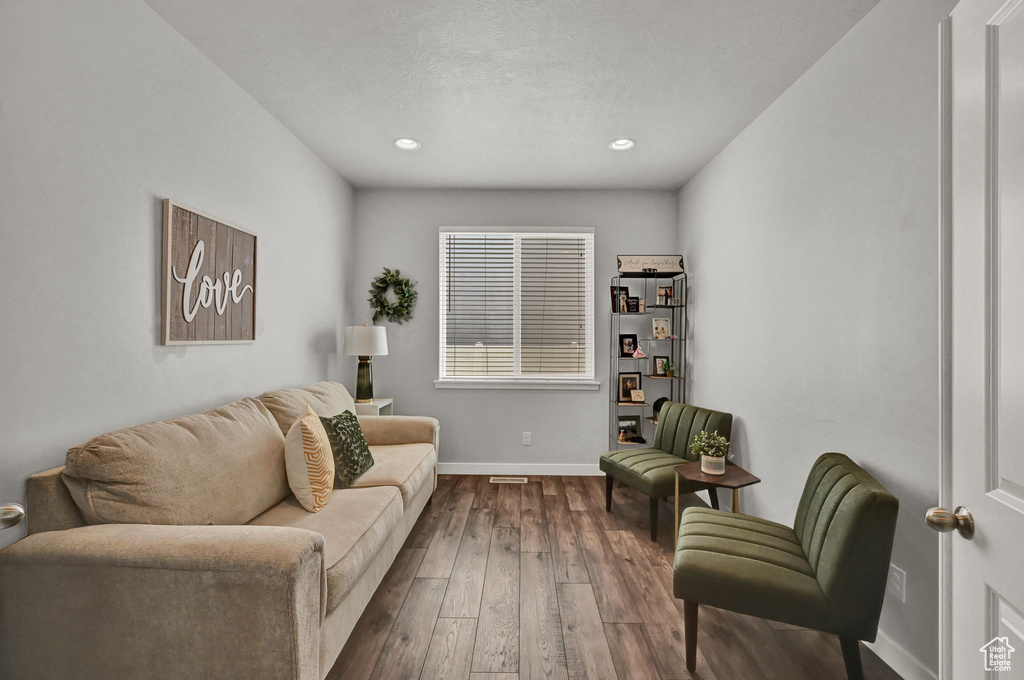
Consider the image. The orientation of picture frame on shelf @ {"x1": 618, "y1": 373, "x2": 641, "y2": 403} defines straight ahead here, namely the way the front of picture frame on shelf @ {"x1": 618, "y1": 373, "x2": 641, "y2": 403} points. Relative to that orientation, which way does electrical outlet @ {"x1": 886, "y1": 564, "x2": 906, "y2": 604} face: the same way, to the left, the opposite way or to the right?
to the right

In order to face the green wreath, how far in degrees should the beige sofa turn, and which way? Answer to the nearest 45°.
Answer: approximately 90° to its left

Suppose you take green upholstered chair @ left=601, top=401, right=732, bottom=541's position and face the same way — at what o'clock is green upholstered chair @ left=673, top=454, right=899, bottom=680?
green upholstered chair @ left=673, top=454, right=899, bottom=680 is roughly at 10 o'clock from green upholstered chair @ left=601, top=401, right=732, bottom=541.

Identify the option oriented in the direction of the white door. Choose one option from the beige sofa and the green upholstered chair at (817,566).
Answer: the beige sofa

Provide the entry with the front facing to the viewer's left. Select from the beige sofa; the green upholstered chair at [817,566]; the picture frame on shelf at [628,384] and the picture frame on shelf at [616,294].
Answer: the green upholstered chair

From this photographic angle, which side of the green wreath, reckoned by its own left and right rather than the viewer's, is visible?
front

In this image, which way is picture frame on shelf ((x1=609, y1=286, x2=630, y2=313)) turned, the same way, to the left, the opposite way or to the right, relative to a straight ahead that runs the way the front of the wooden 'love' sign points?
to the right

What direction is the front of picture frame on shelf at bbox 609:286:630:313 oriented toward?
toward the camera

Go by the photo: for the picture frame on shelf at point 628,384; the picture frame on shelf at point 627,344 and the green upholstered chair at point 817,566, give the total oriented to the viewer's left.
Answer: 1

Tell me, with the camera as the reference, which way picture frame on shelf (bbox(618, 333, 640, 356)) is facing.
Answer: facing the viewer

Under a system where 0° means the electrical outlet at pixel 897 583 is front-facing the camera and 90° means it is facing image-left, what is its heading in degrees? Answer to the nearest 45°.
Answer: approximately 45°

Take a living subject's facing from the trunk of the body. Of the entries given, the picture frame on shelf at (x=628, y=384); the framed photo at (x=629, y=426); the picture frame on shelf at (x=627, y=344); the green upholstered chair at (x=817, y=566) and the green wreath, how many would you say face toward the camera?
4

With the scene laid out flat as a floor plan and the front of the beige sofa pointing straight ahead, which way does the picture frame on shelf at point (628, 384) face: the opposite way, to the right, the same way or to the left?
to the right

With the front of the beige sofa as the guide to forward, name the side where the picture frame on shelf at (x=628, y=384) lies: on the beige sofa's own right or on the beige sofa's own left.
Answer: on the beige sofa's own left

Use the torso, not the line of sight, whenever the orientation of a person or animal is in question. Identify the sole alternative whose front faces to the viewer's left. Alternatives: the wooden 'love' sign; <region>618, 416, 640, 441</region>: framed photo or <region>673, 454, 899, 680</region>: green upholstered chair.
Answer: the green upholstered chair

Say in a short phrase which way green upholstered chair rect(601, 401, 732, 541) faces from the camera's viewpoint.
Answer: facing the viewer and to the left of the viewer

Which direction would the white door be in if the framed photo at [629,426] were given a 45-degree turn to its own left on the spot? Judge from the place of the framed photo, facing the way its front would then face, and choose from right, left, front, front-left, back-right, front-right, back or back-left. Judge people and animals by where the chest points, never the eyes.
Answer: front-right

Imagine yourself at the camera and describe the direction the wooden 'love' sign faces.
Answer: facing the viewer and to the right of the viewer

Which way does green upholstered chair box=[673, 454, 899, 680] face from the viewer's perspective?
to the viewer's left
